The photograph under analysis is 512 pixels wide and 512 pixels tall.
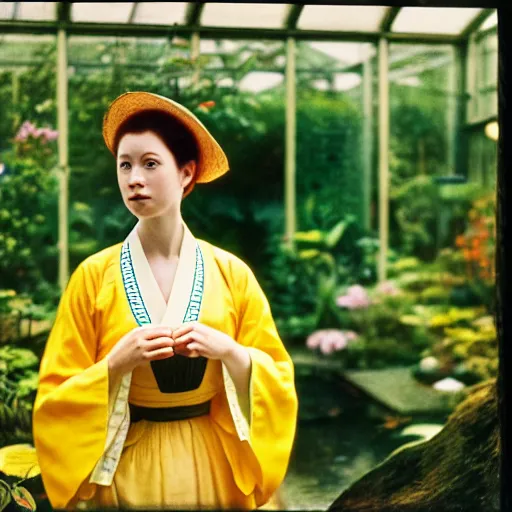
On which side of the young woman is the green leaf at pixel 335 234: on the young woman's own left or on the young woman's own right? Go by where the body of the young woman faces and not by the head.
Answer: on the young woman's own left

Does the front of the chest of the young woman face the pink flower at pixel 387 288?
no

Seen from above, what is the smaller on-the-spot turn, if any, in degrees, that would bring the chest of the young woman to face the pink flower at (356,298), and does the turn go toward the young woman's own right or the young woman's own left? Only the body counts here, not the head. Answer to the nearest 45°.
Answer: approximately 135° to the young woman's own left

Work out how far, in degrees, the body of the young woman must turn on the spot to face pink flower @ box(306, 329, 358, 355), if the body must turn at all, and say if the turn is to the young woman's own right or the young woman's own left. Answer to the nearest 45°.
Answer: approximately 135° to the young woman's own left

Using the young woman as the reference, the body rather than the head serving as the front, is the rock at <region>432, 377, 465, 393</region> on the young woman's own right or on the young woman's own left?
on the young woman's own left

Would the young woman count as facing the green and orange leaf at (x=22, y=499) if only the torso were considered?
no

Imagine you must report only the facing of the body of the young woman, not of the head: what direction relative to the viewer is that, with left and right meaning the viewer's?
facing the viewer
